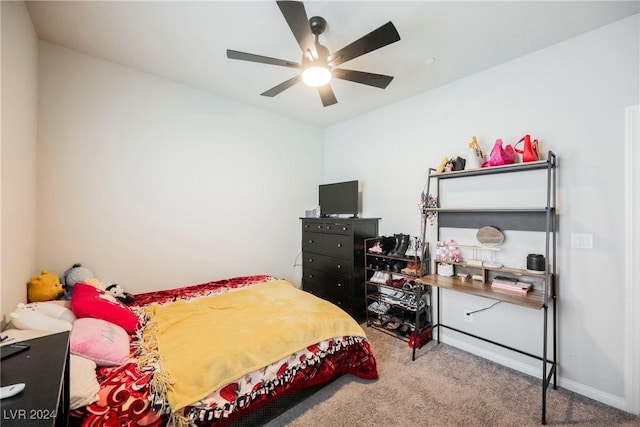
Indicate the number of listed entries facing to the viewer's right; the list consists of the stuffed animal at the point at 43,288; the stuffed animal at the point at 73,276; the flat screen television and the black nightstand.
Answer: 3

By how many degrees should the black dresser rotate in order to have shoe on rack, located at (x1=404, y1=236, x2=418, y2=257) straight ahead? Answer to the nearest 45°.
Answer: approximately 135° to its left

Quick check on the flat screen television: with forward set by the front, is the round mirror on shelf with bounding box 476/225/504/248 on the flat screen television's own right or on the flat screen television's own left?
on the flat screen television's own left

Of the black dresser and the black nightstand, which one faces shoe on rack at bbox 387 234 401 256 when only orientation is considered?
the black nightstand

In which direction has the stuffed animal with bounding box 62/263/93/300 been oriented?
to the viewer's right

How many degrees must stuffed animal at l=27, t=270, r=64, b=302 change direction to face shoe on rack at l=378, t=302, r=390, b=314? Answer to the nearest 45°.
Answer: approximately 45° to its right

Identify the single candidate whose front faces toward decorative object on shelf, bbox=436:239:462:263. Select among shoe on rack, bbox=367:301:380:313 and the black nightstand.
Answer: the black nightstand

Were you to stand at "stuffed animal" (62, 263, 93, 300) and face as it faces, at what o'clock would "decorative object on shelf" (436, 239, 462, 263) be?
The decorative object on shelf is roughly at 1 o'clock from the stuffed animal.

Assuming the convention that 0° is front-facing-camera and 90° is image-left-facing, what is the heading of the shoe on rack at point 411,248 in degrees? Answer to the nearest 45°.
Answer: approximately 45°

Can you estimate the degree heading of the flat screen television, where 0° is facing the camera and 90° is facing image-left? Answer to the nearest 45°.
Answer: approximately 45°
